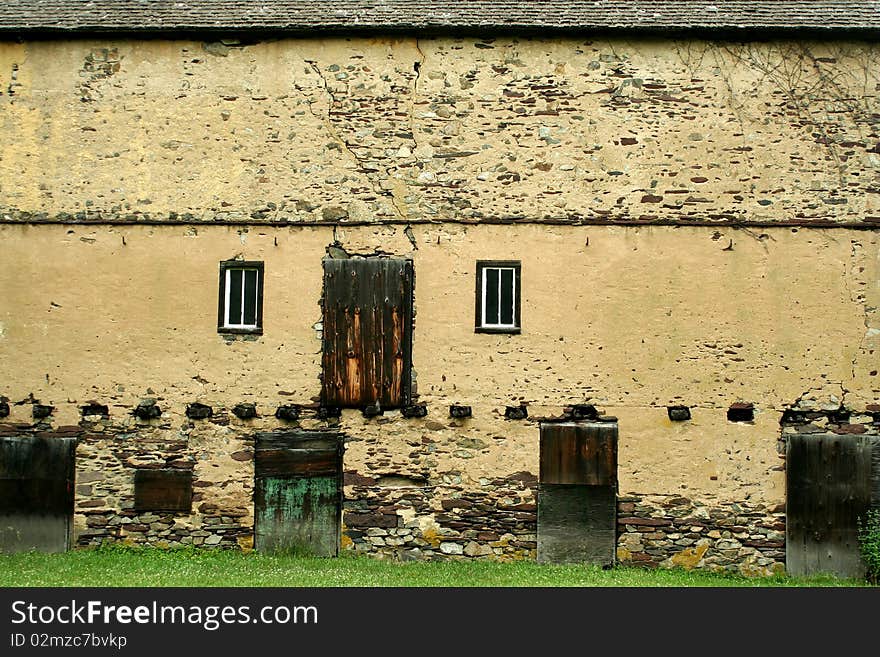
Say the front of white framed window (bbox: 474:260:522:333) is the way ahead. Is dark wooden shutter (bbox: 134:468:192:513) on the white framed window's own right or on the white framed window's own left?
on the white framed window's own right

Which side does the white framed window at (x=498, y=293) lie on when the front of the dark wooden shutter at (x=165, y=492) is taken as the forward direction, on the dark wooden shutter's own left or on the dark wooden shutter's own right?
on the dark wooden shutter's own left

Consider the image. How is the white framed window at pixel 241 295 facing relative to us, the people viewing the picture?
facing the viewer

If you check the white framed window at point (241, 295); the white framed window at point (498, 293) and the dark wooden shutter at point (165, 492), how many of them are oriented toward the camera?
3

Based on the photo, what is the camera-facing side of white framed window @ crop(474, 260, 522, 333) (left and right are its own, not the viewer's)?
front

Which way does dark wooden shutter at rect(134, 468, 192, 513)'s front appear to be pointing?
toward the camera

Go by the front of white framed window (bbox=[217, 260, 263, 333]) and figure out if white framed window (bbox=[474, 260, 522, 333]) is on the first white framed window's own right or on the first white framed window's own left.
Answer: on the first white framed window's own left

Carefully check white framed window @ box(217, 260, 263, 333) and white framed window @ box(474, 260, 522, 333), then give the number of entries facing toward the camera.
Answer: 2
